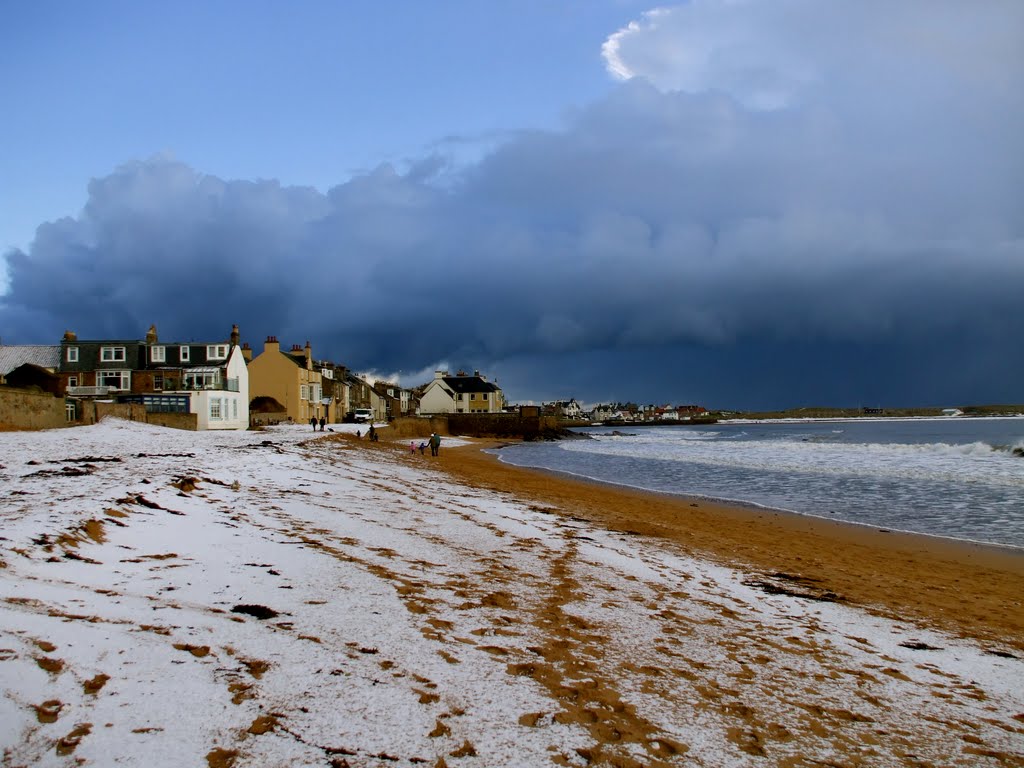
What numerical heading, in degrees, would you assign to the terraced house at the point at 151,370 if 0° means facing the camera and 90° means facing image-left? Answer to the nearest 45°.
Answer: approximately 0°

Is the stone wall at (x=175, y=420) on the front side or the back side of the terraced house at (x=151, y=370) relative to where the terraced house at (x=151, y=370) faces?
on the front side
